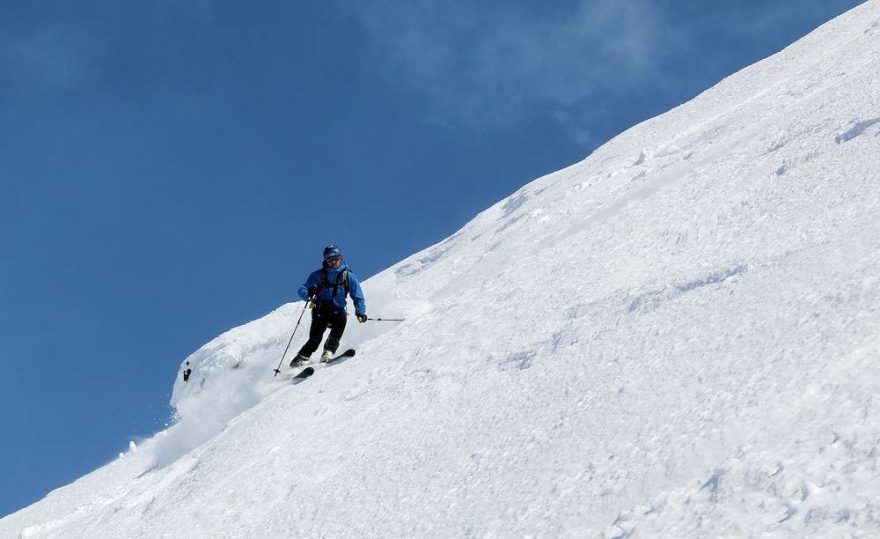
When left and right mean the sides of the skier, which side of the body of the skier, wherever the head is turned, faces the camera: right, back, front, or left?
front
